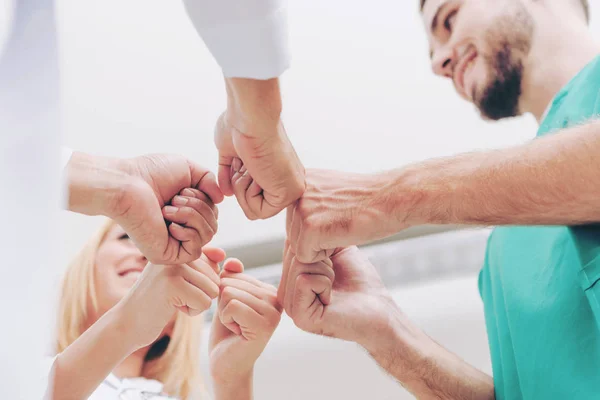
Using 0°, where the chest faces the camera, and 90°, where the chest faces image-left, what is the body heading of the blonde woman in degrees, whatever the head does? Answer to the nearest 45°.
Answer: approximately 315°
